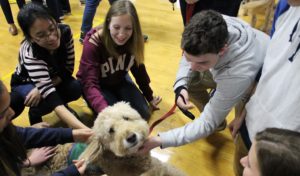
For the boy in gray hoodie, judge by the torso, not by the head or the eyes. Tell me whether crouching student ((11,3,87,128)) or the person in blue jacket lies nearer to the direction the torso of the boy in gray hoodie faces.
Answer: the person in blue jacket

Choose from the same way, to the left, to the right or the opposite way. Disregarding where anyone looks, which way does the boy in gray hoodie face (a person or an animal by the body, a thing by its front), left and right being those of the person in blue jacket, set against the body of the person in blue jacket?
the opposite way

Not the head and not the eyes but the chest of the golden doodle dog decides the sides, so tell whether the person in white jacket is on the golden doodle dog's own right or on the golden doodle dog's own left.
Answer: on the golden doodle dog's own left

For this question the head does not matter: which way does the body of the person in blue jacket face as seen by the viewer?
to the viewer's right

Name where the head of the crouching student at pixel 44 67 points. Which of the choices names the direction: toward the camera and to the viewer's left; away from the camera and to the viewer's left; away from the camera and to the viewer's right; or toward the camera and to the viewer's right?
toward the camera and to the viewer's right

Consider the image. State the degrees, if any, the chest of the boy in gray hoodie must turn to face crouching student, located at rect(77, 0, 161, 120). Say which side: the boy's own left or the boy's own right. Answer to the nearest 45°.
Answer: approximately 90° to the boy's own right

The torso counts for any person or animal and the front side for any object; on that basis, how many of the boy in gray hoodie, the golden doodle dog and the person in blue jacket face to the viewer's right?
2

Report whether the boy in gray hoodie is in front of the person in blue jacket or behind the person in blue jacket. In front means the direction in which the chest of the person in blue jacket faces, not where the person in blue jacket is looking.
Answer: in front
